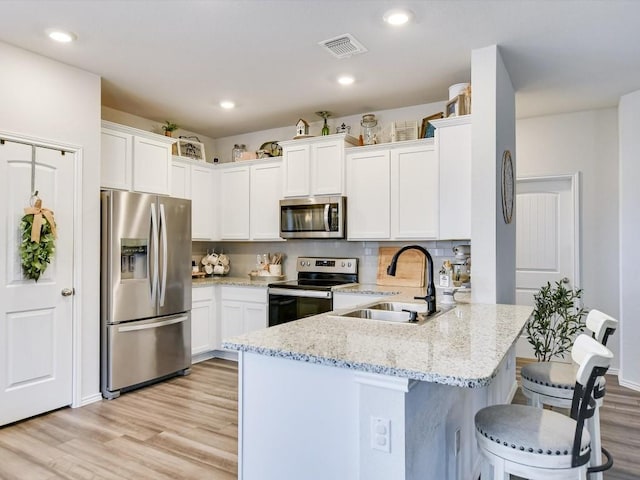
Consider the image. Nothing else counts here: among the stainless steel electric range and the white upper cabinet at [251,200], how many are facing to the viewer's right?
0

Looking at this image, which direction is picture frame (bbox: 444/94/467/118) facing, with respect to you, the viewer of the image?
facing the viewer and to the left of the viewer

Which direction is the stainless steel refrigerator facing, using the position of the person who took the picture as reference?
facing the viewer and to the right of the viewer

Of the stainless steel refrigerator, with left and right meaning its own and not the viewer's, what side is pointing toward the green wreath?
right

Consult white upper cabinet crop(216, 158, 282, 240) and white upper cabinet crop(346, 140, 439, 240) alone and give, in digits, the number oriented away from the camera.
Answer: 0

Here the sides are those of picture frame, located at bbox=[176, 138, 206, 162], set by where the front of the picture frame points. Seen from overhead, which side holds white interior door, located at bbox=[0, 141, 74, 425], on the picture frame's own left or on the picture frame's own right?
on the picture frame's own right

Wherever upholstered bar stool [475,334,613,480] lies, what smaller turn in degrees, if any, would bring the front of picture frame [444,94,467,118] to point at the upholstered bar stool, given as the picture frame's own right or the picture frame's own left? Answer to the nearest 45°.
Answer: approximately 45° to the picture frame's own left

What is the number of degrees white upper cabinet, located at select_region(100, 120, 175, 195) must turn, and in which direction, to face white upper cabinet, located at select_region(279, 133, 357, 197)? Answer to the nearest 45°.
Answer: approximately 45° to its left

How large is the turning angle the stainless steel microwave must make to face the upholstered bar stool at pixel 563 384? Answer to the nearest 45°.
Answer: approximately 90° to its left

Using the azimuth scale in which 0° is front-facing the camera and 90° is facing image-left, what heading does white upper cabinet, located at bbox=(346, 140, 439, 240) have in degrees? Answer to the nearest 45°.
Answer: approximately 45°

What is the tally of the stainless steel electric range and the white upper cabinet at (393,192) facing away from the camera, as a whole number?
0

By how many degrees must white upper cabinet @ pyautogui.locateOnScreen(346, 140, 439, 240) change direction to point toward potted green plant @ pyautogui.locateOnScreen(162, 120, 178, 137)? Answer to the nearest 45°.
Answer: approximately 45° to its right

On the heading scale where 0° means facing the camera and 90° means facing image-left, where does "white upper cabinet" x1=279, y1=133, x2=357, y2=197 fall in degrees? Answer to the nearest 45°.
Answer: approximately 45°
